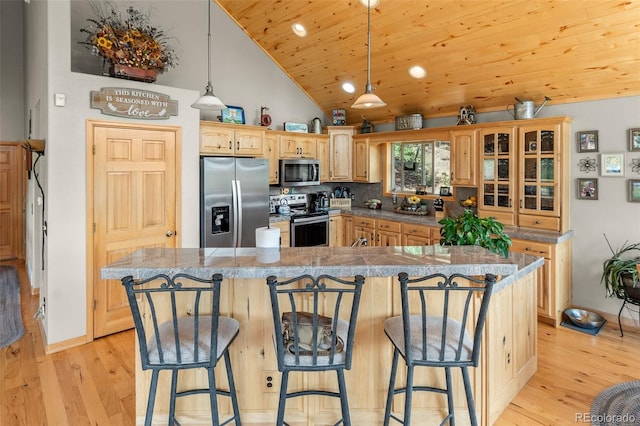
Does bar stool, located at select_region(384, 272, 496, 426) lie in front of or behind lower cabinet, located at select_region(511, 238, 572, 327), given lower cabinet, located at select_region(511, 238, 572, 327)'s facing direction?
in front

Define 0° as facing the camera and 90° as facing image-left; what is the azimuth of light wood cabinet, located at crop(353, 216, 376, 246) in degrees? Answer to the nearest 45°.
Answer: approximately 45°

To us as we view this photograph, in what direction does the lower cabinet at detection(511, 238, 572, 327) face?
facing the viewer and to the left of the viewer

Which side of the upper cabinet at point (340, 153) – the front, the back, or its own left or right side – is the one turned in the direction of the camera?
front

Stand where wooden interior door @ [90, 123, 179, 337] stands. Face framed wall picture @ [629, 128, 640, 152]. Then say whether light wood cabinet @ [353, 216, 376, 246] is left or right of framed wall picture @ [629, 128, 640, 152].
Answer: left

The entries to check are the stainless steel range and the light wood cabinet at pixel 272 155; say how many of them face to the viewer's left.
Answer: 0

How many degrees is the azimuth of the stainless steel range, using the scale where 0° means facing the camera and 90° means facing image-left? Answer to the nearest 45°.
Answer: approximately 315°

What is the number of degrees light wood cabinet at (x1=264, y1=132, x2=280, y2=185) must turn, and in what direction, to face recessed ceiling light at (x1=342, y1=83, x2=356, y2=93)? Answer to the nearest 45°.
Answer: approximately 45° to its left

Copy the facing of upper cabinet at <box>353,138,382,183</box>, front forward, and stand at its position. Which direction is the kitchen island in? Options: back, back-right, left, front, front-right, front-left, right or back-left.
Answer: front-left

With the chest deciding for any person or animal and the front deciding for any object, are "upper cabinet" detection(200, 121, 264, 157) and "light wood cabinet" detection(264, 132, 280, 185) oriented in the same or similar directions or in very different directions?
same or similar directions
